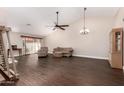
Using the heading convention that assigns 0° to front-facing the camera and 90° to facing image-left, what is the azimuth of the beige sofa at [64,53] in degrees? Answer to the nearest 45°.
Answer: approximately 0°
